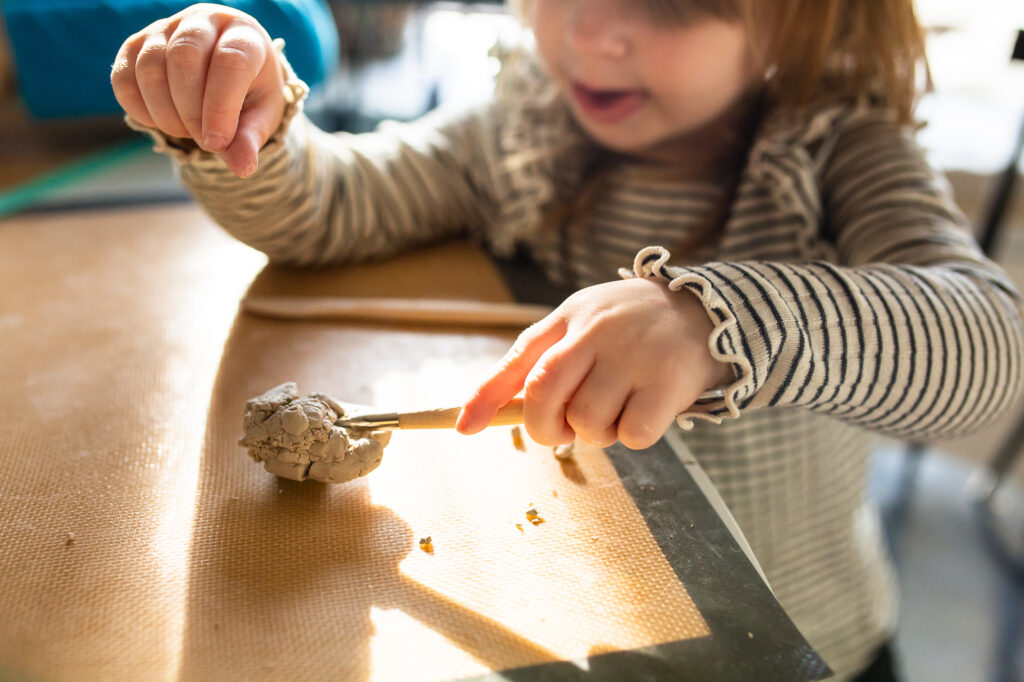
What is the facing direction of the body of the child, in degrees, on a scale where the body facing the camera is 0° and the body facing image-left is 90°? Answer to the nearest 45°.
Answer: approximately 45°
